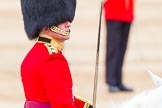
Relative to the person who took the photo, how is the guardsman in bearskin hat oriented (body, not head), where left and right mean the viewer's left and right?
facing to the right of the viewer

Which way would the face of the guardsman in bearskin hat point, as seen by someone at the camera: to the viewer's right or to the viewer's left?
to the viewer's right
